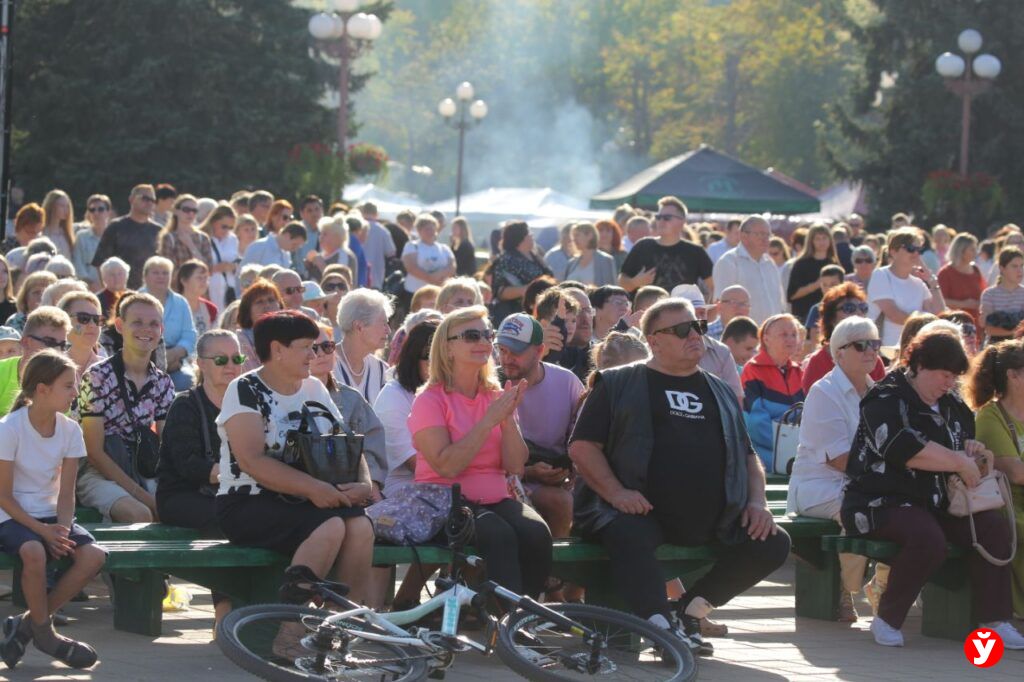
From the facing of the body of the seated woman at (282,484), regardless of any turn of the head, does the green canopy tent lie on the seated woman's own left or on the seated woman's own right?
on the seated woman's own left

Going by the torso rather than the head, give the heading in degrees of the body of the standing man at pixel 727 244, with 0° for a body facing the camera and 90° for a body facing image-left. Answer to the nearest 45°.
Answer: approximately 315°

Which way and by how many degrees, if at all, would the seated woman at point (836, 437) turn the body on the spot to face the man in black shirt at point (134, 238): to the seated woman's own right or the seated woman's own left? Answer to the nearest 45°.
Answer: approximately 180°

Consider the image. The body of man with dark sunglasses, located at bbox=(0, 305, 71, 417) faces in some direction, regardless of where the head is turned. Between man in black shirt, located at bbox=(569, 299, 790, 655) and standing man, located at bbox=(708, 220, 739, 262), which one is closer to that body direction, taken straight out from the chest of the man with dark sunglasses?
the man in black shirt

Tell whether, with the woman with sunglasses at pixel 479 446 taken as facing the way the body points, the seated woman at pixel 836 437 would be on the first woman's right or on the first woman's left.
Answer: on the first woman's left

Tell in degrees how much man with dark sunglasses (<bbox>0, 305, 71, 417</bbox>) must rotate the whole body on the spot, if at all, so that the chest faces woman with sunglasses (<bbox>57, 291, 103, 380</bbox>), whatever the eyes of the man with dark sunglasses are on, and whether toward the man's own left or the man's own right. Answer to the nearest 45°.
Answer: approximately 135° to the man's own left

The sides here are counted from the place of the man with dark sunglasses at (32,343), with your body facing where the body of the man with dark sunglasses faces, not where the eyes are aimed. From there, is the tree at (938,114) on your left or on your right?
on your left

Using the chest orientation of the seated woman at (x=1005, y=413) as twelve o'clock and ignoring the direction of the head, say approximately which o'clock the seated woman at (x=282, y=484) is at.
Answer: the seated woman at (x=282, y=484) is roughly at 3 o'clock from the seated woman at (x=1005, y=413).

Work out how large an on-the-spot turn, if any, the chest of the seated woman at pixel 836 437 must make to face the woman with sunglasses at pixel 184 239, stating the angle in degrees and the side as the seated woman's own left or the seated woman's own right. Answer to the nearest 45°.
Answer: approximately 180°
